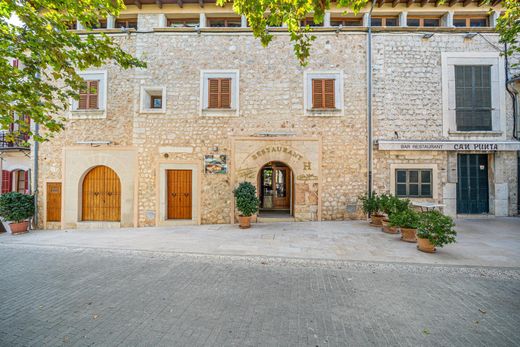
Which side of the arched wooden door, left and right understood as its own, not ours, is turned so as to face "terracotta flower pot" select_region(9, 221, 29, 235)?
right

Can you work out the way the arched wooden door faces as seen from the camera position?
facing the viewer

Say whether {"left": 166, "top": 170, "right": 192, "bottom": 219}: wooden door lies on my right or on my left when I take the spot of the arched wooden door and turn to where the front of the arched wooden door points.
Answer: on my left

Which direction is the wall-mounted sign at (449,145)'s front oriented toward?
toward the camera

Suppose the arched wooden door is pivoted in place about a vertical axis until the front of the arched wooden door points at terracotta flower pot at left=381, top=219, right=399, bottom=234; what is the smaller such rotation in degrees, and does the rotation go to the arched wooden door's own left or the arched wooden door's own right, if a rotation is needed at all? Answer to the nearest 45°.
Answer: approximately 45° to the arched wooden door's own left

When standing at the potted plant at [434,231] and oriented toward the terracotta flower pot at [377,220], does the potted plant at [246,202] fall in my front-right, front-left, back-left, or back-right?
front-left

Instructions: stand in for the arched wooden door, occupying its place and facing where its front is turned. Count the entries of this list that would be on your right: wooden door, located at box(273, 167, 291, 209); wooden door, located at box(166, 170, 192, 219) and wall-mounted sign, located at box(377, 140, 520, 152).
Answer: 0

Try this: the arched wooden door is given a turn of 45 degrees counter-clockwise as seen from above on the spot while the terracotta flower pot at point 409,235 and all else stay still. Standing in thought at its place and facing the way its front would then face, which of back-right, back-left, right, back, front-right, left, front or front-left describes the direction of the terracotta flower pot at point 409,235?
front

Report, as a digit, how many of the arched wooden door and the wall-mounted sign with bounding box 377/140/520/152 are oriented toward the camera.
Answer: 2

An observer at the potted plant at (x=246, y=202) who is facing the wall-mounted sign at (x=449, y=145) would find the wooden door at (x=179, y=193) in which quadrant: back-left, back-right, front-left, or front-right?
back-left

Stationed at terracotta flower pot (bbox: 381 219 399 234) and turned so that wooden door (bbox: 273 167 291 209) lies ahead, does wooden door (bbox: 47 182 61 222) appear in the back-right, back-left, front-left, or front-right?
front-left

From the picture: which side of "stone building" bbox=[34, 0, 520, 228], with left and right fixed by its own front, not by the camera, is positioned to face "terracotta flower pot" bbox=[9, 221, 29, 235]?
right
